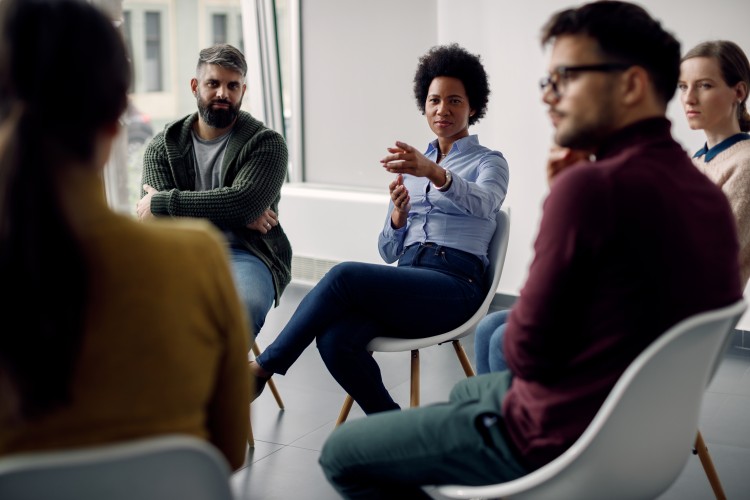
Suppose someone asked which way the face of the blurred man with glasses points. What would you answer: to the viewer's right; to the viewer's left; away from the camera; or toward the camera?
to the viewer's left

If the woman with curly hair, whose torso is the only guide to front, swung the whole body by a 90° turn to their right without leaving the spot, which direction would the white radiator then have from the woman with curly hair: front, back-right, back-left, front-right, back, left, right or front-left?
front-right

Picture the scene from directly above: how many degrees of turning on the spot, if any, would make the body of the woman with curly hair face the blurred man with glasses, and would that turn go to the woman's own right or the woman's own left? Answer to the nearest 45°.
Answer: approximately 45° to the woman's own left

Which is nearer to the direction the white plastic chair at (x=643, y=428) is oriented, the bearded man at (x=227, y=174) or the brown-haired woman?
the bearded man

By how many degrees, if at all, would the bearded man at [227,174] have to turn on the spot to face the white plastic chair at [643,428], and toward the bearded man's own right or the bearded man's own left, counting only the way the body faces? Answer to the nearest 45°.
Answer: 0° — they already face it

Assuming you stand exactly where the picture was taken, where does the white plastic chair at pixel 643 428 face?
facing to the left of the viewer

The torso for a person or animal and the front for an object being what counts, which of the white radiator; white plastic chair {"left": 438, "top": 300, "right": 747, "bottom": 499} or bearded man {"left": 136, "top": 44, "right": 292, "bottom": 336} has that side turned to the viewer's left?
the white plastic chair
